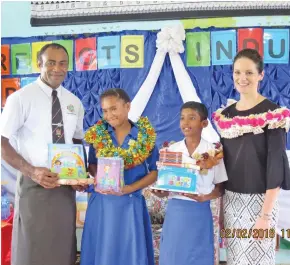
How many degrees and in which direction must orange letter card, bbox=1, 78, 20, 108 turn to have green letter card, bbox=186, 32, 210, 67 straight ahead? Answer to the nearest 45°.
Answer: approximately 45° to its left

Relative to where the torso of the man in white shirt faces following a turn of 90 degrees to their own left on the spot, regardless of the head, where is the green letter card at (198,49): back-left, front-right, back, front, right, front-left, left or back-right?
front

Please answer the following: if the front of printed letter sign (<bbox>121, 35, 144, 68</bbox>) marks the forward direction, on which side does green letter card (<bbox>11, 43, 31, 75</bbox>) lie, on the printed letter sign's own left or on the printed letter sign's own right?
on the printed letter sign's own right

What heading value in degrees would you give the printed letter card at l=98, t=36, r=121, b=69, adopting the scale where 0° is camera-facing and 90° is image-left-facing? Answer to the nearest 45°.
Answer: approximately 0°

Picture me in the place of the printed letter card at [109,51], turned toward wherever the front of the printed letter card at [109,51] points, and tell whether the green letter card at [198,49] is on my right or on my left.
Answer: on my left

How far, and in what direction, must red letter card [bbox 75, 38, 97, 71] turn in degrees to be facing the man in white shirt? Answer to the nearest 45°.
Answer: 0° — it already faces them

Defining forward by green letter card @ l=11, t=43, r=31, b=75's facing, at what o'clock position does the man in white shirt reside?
The man in white shirt is roughly at 12 o'clock from the green letter card.
